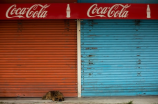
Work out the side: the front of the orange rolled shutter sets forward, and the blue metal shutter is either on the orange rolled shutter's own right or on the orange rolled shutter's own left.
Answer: on the orange rolled shutter's own left

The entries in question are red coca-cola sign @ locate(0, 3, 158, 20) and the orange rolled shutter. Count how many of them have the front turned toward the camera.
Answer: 2

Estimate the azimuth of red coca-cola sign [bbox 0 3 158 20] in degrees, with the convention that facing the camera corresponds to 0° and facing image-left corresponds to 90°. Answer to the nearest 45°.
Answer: approximately 0°

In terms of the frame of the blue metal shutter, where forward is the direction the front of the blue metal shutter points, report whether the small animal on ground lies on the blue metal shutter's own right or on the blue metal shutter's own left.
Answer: on the blue metal shutter's own right

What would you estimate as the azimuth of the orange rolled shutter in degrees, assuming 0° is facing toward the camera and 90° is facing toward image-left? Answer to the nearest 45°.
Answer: approximately 0°

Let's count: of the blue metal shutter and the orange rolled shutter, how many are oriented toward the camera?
2
